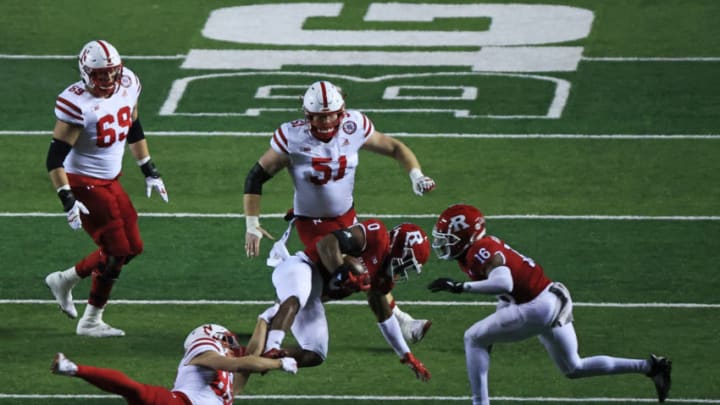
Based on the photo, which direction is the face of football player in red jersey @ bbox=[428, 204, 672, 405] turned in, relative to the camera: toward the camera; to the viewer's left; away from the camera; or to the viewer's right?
to the viewer's left

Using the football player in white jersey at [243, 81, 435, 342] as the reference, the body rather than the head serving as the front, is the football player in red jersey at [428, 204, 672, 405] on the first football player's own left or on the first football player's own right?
on the first football player's own left

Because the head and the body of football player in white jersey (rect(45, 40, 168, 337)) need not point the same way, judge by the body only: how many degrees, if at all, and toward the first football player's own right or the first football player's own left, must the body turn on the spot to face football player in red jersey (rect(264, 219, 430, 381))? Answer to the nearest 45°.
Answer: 0° — they already face them

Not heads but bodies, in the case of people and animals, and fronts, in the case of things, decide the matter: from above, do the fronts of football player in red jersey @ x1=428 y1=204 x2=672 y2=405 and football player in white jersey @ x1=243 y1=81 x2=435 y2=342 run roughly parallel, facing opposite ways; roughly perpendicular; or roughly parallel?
roughly perpendicular

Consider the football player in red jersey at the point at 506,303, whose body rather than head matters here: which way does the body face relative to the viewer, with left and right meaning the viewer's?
facing to the left of the viewer

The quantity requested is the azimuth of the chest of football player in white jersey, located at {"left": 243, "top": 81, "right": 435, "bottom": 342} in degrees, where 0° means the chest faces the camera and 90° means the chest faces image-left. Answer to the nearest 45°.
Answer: approximately 0°

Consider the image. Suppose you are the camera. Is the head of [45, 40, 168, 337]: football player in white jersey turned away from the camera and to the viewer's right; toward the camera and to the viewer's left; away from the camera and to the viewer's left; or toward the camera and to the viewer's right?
toward the camera and to the viewer's right
